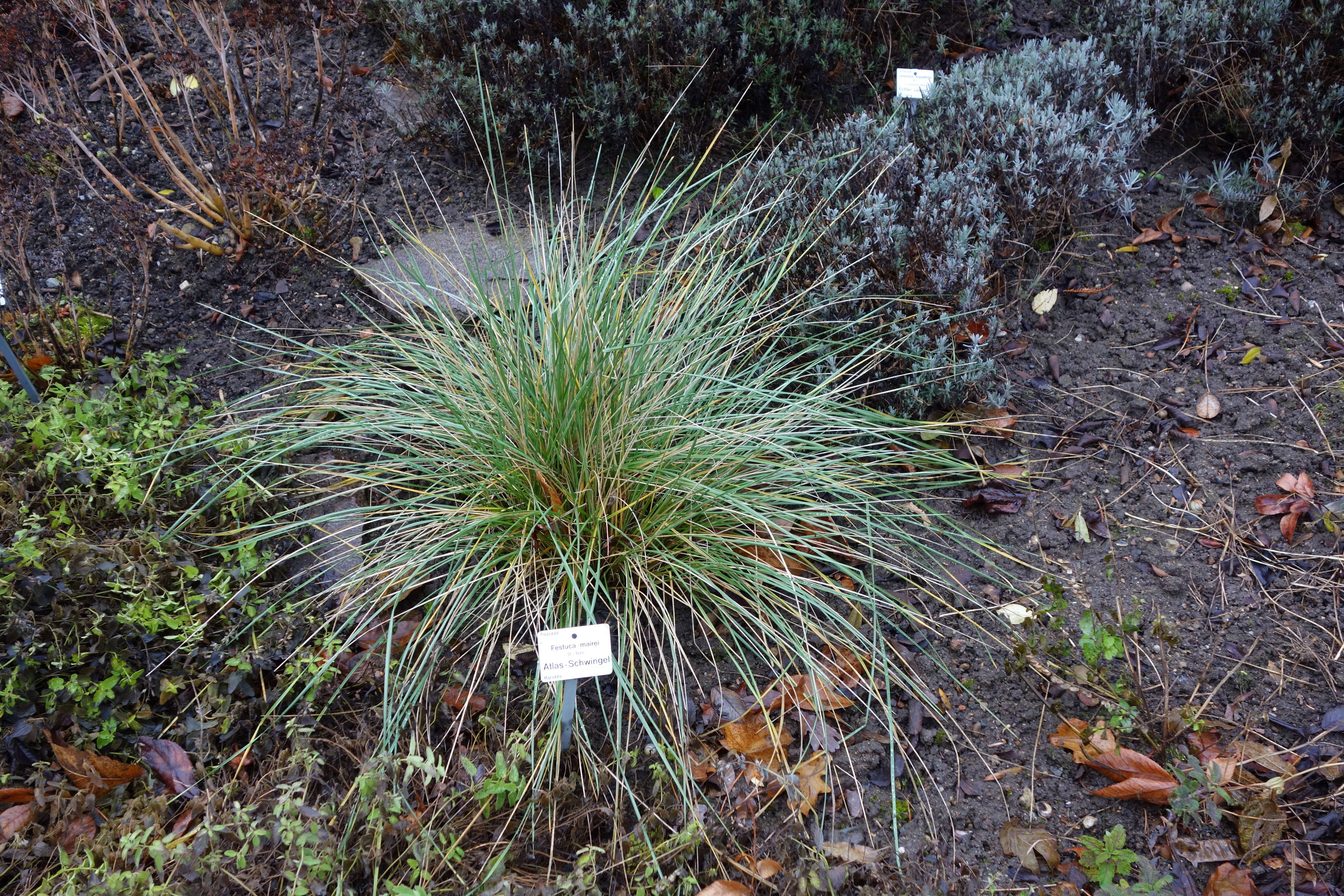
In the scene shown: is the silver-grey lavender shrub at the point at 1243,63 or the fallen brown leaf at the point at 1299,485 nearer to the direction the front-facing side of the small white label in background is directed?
the fallen brown leaf

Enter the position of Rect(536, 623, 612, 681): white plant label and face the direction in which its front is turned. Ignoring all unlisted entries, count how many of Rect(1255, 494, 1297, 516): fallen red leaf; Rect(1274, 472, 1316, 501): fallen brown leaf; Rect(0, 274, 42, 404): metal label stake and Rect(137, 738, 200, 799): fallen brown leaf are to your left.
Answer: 2

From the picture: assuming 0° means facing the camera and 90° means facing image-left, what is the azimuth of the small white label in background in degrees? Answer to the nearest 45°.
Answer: approximately 0°

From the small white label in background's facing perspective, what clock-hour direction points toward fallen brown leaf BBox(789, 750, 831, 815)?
The fallen brown leaf is roughly at 12 o'clock from the small white label in background.

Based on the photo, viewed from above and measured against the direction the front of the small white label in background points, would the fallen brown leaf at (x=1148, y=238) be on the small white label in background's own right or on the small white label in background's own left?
on the small white label in background's own left

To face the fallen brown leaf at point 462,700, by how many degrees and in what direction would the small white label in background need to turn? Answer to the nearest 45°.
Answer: approximately 45° to its right

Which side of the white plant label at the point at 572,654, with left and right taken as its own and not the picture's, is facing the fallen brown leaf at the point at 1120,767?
left

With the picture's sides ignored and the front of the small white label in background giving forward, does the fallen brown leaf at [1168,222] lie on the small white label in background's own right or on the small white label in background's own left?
on the small white label in background's own left

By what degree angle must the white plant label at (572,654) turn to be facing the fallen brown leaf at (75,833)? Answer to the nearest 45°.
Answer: approximately 90° to its right

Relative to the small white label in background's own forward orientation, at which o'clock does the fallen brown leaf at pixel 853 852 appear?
The fallen brown leaf is roughly at 12 o'clock from the small white label in background.

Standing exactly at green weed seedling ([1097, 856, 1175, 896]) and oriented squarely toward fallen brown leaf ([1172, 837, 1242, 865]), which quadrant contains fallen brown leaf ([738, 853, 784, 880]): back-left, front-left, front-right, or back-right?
back-left

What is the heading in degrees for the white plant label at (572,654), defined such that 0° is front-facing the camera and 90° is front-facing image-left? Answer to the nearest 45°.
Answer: approximately 0°

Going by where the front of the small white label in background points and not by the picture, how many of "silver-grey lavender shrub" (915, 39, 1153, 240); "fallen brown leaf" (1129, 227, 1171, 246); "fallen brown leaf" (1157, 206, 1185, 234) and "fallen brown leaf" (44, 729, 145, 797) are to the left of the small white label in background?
3

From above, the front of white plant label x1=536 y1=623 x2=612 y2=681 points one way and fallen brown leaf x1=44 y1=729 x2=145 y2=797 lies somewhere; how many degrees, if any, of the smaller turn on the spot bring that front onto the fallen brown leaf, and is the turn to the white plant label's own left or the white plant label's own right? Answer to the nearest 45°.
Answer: approximately 90° to the white plant label's own right

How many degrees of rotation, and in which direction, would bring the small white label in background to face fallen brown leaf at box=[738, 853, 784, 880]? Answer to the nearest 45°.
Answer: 0° — it already faces it

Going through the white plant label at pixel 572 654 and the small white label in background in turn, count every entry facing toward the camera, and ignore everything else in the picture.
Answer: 2
